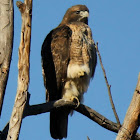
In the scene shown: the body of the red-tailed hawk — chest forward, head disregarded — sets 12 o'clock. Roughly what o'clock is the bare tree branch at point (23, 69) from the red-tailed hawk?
The bare tree branch is roughly at 4 o'clock from the red-tailed hawk.

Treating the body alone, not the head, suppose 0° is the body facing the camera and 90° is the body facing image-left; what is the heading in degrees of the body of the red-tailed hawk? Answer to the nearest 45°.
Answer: approximately 315°
